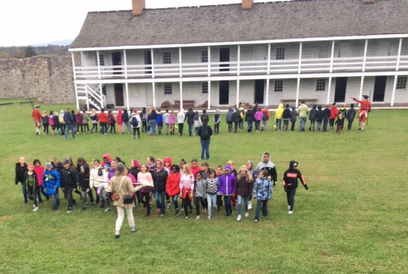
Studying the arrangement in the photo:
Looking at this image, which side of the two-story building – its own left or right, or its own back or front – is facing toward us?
front

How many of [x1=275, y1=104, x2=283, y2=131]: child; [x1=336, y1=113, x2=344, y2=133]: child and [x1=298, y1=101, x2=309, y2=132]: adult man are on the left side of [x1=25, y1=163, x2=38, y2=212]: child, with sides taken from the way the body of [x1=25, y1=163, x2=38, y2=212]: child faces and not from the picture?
3

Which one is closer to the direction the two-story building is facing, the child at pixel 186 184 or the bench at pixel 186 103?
the child

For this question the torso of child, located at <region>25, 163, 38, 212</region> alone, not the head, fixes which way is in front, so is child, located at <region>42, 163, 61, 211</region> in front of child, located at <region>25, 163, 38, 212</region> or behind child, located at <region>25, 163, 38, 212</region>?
in front

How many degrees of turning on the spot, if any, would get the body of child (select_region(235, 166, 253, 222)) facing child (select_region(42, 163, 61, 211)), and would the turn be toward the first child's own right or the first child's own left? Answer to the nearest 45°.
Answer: approximately 90° to the first child's own right

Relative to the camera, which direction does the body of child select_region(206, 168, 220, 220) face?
toward the camera

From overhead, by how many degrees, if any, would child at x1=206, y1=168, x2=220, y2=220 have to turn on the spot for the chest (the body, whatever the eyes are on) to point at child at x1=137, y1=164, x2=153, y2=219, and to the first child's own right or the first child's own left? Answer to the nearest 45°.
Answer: approximately 90° to the first child's own right

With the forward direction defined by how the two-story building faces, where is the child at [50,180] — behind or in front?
in front

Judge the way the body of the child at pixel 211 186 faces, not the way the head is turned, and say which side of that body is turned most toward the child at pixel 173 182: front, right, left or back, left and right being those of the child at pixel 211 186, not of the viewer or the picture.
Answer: right

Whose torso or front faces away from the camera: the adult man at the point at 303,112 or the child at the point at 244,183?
the adult man

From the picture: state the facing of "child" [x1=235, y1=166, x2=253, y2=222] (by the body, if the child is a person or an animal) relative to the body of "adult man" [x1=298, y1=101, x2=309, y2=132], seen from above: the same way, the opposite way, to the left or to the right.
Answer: the opposite way

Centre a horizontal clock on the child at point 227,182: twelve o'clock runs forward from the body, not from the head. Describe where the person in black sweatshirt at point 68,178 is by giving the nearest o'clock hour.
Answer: The person in black sweatshirt is roughly at 3 o'clock from the child.

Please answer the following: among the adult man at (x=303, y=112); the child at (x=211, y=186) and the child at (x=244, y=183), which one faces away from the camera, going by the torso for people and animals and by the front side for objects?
the adult man

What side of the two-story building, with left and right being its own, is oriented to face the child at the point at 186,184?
front

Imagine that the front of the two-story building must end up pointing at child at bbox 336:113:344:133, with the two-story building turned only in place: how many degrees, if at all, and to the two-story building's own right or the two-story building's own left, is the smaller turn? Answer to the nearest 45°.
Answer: approximately 45° to the two-story building's own left

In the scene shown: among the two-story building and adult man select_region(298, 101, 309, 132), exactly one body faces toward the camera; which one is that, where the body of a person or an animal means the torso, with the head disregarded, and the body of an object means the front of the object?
the two-story building
